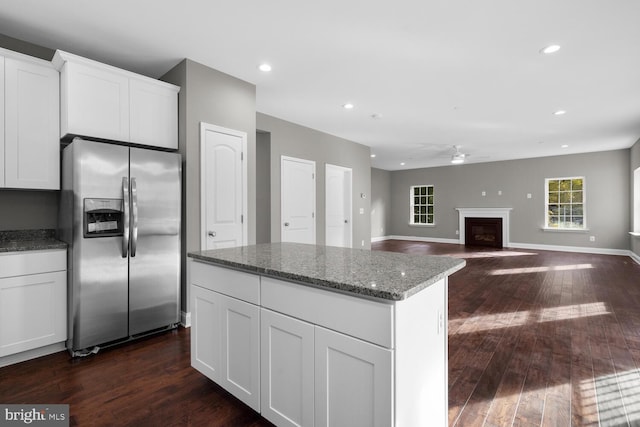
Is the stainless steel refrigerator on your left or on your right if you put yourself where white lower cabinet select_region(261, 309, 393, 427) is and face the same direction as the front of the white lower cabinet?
on your right

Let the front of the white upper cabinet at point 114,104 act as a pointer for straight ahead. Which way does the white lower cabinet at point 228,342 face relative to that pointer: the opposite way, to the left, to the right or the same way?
to the right

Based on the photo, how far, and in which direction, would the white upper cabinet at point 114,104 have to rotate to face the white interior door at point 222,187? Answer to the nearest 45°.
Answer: approximately 45° to its left

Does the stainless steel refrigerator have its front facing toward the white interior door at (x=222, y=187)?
no

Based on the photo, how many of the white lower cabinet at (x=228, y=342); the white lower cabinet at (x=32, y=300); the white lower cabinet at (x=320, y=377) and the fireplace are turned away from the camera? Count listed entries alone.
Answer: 0

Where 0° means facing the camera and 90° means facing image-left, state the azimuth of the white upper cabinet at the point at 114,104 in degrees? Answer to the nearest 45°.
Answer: approximately 315°

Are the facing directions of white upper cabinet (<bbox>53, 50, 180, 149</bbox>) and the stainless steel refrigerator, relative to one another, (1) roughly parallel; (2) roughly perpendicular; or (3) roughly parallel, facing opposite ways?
roughly parallel

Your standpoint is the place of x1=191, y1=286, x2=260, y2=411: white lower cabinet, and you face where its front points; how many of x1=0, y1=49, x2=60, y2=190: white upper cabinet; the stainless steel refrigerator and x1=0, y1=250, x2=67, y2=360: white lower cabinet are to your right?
3

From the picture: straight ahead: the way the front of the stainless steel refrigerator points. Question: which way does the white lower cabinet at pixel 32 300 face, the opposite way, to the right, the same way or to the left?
the same way

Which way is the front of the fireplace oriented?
toward the camera

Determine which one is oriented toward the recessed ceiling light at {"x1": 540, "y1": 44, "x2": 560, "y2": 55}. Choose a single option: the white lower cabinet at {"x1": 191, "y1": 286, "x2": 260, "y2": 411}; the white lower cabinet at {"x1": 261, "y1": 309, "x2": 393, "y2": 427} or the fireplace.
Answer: the fireplace

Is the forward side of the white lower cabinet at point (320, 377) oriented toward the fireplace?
no

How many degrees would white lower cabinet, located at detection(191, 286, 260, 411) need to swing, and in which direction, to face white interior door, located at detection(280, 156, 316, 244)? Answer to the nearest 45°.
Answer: approximately 135° to its right

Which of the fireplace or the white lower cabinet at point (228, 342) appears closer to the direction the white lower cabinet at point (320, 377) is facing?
the white lower cabinet

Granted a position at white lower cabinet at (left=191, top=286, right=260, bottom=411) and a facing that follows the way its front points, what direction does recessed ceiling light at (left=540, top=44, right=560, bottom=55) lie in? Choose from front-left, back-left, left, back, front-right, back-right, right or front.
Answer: back-left

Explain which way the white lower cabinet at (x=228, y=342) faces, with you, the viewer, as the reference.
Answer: facing the viewer and to the left of the viewer

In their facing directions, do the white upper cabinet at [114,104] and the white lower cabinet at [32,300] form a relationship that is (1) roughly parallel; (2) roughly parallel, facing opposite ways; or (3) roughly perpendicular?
roughly parallel

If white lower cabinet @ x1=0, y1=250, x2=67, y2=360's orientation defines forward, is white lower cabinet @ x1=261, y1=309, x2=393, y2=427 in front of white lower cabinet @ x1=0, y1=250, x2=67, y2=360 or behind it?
in front

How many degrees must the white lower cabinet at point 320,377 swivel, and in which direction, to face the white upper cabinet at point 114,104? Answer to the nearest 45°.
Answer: approximately 90° to its right
